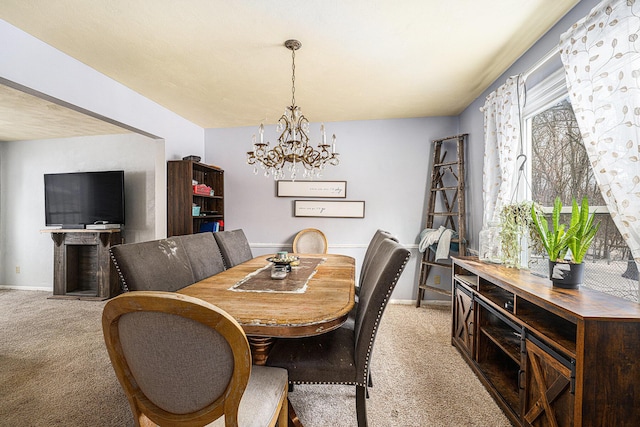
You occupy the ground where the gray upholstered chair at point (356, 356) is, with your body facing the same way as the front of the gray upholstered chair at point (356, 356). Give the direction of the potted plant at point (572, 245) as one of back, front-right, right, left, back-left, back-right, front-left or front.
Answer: back

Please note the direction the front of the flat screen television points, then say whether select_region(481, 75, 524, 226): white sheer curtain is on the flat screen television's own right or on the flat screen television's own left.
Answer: on the flat screen television's own left

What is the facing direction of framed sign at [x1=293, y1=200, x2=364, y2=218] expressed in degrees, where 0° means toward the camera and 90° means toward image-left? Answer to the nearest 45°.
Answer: approximately 0°

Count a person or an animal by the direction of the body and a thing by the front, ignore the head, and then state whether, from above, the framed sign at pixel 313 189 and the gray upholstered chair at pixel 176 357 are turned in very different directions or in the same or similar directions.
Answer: very different directions

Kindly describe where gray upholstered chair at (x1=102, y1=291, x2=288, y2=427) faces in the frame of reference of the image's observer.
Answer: facing away from the viewer and to the right of the viewer

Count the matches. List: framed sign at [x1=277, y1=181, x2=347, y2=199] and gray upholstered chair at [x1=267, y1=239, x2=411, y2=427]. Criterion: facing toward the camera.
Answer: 1

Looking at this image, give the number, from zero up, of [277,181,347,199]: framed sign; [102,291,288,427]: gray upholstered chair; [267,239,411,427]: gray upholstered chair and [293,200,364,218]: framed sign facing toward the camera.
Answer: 2

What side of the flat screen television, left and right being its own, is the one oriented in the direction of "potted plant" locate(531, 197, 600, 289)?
left

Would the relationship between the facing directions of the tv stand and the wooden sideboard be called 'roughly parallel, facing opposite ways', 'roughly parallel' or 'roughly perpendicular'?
roughly perpendicular

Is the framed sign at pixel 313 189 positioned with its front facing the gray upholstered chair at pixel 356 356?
yes

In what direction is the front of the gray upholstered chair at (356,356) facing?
to the viewer's left
